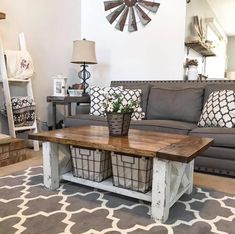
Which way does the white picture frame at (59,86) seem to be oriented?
toward the camera

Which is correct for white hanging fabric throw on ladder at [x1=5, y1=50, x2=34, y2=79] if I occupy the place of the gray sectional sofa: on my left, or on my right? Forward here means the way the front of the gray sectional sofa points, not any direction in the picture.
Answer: on my right

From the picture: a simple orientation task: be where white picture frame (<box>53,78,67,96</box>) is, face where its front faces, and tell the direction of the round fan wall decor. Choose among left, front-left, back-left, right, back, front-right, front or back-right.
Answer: left

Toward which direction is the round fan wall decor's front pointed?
toward the camera

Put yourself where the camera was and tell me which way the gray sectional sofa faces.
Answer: facing the viewer

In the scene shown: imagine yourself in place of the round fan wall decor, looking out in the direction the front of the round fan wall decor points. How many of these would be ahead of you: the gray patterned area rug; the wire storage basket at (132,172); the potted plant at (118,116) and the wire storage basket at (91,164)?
4

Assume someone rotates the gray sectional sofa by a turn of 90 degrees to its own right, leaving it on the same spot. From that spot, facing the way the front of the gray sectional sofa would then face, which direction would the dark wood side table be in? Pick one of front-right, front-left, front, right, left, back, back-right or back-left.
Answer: front

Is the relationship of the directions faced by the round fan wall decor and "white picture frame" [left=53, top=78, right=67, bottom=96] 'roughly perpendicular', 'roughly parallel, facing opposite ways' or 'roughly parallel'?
roughly parallel

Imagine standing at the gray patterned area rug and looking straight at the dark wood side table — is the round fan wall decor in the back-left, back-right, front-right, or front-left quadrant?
front-right

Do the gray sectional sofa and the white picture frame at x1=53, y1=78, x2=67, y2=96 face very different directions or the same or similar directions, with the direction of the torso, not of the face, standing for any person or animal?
same or similar directions

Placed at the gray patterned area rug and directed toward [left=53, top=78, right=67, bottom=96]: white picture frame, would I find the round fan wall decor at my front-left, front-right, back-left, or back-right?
front-right

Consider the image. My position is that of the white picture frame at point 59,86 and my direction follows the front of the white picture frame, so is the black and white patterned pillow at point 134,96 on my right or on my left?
on my left

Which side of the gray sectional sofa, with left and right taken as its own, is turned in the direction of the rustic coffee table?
front
